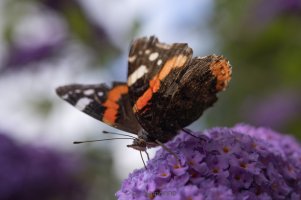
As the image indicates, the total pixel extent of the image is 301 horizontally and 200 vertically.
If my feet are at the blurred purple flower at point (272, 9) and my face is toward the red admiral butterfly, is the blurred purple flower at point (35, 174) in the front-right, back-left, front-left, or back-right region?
front-right

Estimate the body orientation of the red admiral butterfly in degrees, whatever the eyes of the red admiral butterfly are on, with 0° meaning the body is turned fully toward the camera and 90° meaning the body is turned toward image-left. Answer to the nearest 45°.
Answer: approximately 45°

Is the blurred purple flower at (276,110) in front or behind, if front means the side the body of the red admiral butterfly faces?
behind

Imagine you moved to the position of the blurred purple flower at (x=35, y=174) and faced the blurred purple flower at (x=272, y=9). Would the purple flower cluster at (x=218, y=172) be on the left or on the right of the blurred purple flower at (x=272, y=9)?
right
